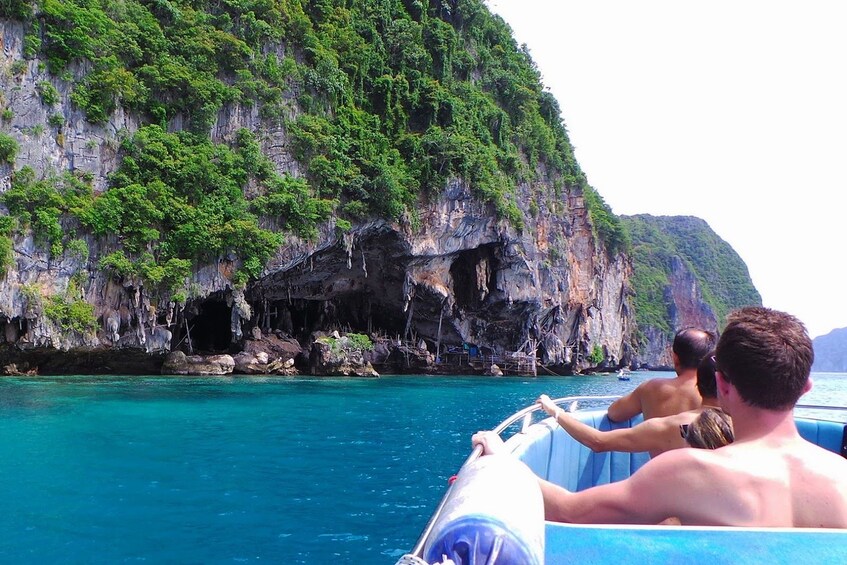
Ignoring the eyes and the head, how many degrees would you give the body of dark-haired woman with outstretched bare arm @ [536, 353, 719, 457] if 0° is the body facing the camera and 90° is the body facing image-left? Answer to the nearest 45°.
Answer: approximately 180°

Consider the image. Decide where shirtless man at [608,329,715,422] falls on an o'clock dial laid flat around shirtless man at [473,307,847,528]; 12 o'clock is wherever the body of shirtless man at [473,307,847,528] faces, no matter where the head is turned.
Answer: shirtless man at [608,329,715,422] is roughly at 12 o'clock from shirtless man at [473,307,847,528].

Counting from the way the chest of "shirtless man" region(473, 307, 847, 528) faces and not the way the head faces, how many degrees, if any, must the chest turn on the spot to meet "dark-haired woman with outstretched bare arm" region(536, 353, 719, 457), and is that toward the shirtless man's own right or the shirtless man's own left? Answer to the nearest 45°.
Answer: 0° — they already face them

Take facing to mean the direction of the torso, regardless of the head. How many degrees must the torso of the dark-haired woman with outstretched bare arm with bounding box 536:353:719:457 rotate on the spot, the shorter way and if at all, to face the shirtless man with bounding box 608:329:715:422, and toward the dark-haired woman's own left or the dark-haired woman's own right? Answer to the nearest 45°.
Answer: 0° — they already face them

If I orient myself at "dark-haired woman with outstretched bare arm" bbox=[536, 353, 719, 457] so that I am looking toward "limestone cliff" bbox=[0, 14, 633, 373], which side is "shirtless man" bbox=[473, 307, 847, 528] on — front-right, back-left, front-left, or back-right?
back-left

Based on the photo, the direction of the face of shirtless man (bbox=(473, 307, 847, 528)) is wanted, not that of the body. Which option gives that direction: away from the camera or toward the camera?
away from the camera

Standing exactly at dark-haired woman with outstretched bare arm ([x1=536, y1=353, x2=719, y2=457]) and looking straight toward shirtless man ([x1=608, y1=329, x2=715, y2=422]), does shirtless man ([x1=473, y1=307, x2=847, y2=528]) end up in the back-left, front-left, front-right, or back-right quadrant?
back-right

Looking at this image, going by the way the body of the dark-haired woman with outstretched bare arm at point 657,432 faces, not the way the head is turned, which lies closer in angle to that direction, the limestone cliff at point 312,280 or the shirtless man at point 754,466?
the limestone cliff

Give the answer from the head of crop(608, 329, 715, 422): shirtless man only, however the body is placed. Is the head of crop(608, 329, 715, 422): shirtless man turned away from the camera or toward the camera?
away from the camera

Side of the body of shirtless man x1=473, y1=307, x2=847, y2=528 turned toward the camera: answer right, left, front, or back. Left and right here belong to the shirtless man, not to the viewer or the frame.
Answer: back

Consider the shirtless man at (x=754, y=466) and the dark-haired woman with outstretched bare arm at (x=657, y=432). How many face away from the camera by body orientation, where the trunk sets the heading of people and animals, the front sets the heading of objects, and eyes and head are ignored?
2
